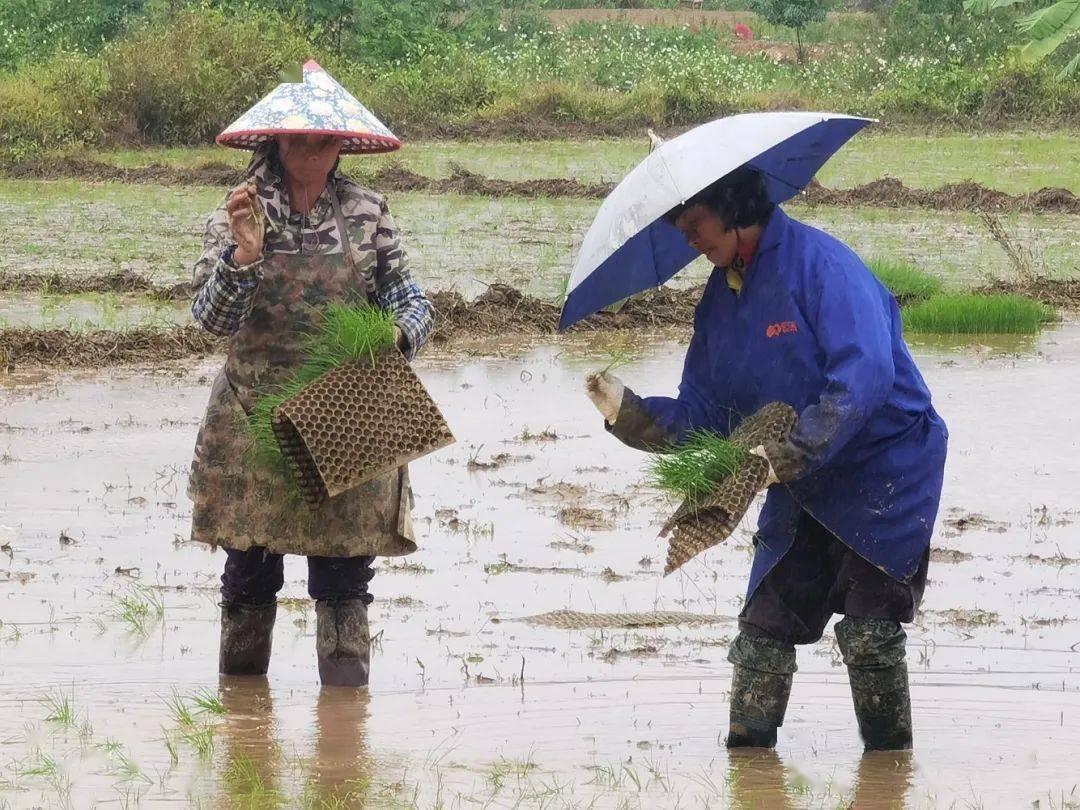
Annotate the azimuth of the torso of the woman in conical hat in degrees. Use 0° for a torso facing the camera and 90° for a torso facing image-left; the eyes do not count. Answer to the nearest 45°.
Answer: approximately 0°

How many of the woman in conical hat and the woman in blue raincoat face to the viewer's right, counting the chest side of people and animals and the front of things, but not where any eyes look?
0

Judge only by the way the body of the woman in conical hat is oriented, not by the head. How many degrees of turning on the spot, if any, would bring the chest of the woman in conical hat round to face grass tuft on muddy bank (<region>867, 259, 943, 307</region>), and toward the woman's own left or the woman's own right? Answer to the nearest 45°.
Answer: approximately 135° to the woman's own left

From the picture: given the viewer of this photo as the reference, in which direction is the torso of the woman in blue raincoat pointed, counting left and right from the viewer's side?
facing the viewer and to the left of the viewer

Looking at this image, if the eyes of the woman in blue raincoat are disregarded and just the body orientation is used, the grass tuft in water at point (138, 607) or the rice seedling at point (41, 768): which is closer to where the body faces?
the rice seedling

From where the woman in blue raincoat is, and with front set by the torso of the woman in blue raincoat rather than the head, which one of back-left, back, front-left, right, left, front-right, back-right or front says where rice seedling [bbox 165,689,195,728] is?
front-right

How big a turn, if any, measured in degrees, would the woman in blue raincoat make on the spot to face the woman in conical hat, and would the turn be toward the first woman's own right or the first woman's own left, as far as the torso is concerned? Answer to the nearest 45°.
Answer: approximately 45° to the first woman's own right

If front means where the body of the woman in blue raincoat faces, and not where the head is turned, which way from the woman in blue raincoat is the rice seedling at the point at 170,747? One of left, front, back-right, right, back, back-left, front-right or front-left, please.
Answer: front-right
